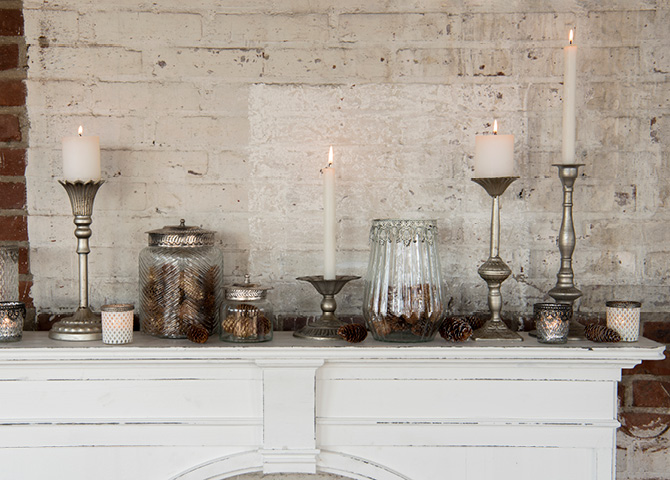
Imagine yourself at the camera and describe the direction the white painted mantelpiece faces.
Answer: facing the viewer
